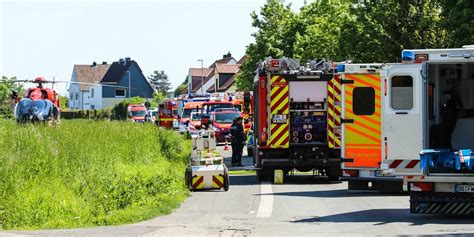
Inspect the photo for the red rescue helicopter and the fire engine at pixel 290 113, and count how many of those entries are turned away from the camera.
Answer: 1

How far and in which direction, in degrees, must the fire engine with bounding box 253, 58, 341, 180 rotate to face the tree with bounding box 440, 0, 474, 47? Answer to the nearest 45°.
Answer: approximately 45° to its right

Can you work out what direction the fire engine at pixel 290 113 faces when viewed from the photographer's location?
facing away from the viewer

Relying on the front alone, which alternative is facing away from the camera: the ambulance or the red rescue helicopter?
the ambulance

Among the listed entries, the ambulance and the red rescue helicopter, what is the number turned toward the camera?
1

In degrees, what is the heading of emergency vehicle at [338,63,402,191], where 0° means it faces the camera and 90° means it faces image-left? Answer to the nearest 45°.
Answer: approximately 180°

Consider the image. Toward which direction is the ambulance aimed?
away from the camera

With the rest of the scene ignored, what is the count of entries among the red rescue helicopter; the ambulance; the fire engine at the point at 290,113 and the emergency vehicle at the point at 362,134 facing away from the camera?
3
